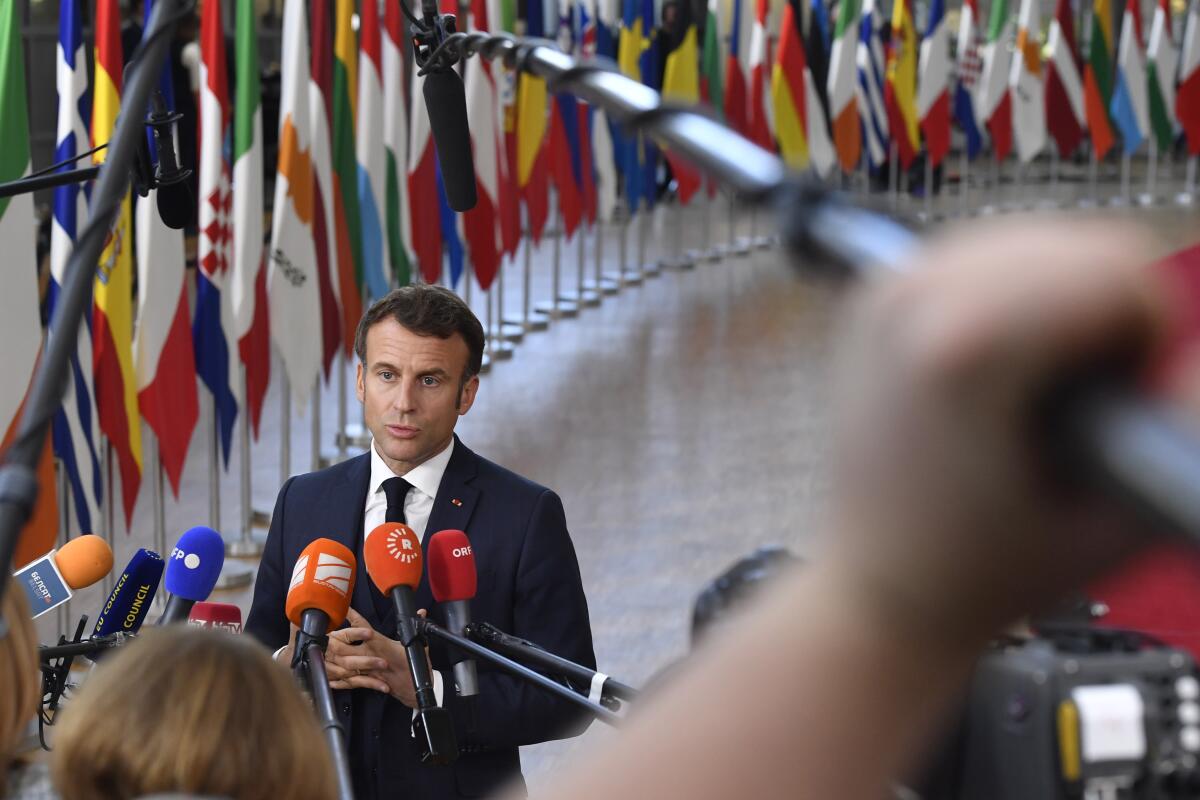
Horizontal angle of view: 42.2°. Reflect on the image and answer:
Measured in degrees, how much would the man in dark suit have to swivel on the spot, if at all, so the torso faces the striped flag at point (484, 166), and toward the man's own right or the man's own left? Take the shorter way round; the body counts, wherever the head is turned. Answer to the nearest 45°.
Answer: approximately 135° to the man's own right

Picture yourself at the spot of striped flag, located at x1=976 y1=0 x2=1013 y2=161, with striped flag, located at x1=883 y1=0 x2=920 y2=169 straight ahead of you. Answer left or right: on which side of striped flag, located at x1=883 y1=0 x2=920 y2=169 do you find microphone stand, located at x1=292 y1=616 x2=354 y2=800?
left

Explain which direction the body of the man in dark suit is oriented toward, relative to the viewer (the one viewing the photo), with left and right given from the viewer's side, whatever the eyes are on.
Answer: facing the viewer and to the left of the viewer

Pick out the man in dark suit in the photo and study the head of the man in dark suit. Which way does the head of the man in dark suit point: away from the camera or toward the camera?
toward the camera

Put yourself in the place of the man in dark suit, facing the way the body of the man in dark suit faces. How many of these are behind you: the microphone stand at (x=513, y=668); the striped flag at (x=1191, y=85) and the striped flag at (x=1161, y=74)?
2

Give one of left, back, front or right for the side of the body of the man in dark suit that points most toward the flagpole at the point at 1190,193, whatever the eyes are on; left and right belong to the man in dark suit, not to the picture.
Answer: back

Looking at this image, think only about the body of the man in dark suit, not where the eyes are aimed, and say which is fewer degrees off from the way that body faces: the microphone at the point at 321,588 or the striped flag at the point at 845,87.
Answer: the microphone

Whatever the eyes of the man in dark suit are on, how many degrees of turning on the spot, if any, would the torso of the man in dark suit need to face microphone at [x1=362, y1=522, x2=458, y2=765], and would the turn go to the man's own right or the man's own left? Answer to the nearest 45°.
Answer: approximately 45° to the man's own left

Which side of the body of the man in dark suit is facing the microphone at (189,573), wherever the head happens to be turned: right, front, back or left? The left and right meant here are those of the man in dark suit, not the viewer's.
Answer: front

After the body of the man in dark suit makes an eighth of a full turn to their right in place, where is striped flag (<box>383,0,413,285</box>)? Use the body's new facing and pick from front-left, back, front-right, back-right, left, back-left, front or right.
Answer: right

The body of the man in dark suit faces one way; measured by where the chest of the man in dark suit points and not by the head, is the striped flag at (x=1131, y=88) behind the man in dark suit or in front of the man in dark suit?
behind

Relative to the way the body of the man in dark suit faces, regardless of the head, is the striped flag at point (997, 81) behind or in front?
behind

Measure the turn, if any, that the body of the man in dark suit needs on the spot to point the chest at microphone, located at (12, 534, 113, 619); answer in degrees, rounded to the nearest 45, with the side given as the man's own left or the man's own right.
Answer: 0° — they already face it

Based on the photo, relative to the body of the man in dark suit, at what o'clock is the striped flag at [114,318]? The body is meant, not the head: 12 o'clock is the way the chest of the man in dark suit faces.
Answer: The striped flag is roughly at 4 o'clock from the man in dark suit.
